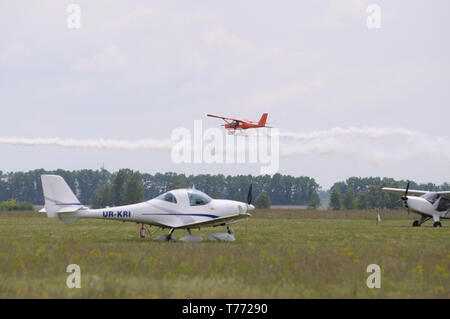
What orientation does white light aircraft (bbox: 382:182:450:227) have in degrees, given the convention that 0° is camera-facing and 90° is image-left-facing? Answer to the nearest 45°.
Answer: approximately 45°

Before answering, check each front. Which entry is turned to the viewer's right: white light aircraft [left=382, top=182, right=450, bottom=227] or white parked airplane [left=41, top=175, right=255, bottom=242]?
the white parked airplane

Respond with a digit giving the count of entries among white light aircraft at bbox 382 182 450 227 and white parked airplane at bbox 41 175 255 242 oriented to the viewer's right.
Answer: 1

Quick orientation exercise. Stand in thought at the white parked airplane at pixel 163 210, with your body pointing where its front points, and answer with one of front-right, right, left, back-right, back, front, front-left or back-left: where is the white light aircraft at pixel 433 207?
front-left

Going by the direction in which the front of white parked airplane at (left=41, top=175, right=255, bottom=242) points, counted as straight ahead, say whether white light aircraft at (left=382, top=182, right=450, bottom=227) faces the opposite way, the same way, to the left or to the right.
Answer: the opposite way

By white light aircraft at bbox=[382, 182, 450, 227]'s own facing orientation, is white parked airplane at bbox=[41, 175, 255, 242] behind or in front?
in front

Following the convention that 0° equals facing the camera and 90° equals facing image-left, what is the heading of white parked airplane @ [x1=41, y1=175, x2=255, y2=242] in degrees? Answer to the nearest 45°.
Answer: approximately 270°
